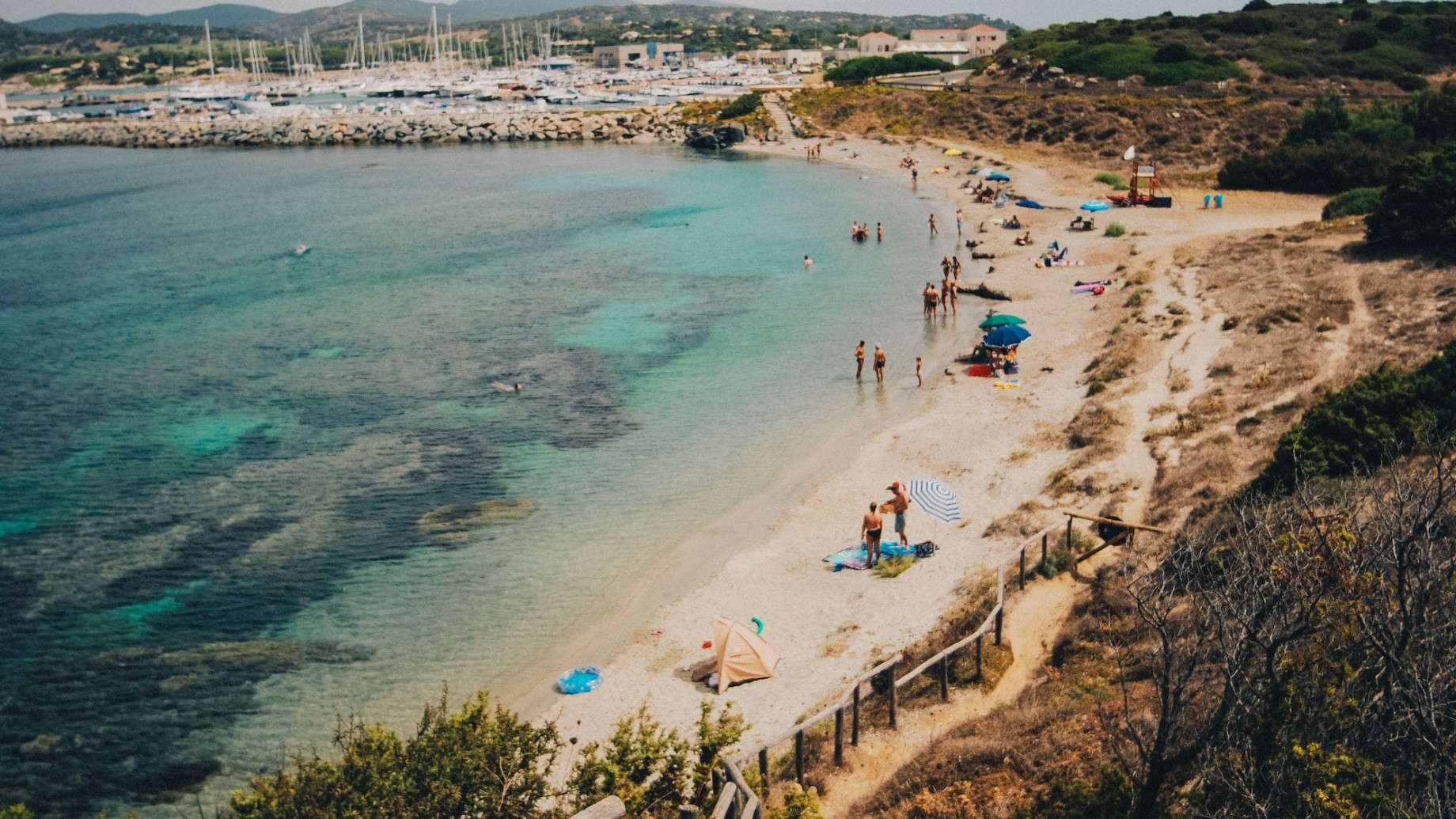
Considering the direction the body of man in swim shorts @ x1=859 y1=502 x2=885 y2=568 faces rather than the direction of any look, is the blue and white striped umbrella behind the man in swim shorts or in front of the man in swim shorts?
in front

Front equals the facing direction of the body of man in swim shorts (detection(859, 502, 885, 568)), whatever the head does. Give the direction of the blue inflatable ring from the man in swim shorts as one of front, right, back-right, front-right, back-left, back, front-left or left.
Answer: back-left

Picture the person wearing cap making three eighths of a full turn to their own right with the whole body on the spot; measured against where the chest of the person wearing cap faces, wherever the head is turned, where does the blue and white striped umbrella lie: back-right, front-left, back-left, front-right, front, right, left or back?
front

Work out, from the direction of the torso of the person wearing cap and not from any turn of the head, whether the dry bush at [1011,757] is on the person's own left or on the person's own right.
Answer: on the person's own left

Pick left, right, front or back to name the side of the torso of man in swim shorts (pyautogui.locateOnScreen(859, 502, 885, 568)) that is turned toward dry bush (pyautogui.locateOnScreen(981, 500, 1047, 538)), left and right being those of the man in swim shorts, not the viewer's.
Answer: right

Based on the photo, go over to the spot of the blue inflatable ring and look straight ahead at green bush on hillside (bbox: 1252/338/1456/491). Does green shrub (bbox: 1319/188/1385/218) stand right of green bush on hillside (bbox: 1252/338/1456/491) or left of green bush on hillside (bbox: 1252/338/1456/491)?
left

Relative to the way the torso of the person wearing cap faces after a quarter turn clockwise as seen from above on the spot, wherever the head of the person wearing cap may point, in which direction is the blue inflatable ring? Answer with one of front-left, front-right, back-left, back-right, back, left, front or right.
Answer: back-left

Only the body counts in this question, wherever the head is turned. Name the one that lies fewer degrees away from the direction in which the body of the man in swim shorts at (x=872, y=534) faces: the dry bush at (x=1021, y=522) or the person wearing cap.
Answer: the person wearing cap

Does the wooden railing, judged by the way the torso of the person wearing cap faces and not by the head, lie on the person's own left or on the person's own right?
on the person's own left

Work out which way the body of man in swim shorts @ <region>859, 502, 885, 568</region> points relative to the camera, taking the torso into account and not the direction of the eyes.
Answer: away from the camera

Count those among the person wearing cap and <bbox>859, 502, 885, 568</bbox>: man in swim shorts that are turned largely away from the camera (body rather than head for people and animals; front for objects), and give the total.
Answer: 1

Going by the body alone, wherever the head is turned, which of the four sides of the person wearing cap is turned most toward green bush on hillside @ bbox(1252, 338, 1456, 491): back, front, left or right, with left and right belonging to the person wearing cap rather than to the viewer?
back

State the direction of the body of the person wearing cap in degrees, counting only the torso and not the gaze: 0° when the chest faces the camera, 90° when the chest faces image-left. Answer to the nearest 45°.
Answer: approximately 90°

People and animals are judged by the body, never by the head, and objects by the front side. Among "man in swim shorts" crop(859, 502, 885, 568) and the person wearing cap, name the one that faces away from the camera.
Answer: the man in swim shorts
